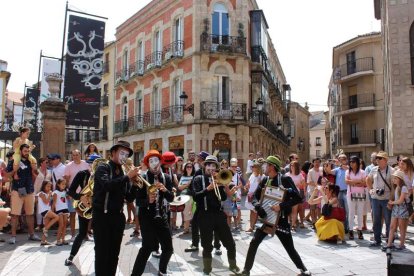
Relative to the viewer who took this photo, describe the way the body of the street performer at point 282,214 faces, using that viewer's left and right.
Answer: facing the viewer and to the left of the viewer

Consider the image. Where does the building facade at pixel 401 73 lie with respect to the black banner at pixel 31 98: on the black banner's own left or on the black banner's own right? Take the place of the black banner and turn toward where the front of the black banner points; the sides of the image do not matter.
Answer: on the black banner's own left

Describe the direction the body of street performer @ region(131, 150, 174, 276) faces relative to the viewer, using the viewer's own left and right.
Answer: facing the viewer

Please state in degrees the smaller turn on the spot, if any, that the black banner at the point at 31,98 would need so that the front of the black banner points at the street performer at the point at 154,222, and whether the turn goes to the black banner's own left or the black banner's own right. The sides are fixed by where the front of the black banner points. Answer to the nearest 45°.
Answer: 0° — it already faces them

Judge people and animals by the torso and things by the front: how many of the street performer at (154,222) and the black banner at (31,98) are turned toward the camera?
2

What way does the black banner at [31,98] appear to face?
toward the camera

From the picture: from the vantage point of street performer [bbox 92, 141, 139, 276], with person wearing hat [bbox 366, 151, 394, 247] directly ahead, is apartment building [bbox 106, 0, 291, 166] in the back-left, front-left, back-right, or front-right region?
front-left

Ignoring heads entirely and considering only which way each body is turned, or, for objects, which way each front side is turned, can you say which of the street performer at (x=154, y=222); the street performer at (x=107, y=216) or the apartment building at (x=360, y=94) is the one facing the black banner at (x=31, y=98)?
the apartment building

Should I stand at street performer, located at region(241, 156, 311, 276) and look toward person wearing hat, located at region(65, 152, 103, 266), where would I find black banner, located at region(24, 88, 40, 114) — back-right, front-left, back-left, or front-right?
front-right

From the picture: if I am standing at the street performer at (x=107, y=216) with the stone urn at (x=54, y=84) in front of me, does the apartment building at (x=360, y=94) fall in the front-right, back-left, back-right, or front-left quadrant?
front-right

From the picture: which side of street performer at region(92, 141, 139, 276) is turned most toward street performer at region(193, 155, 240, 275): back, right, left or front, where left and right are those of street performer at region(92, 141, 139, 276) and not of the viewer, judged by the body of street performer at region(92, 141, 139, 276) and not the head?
left

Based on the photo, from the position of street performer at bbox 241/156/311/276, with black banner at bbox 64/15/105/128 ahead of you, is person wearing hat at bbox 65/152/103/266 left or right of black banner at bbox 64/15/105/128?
left

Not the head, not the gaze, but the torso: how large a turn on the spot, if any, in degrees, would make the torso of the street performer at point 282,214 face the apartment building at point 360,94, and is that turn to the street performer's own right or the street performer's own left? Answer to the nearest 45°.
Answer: approximately 135° to the street performer's own right

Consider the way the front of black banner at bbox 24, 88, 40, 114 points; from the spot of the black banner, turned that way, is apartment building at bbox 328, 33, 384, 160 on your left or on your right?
on your left

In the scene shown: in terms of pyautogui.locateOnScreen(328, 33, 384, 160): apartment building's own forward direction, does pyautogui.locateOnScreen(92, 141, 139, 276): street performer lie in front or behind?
in front
